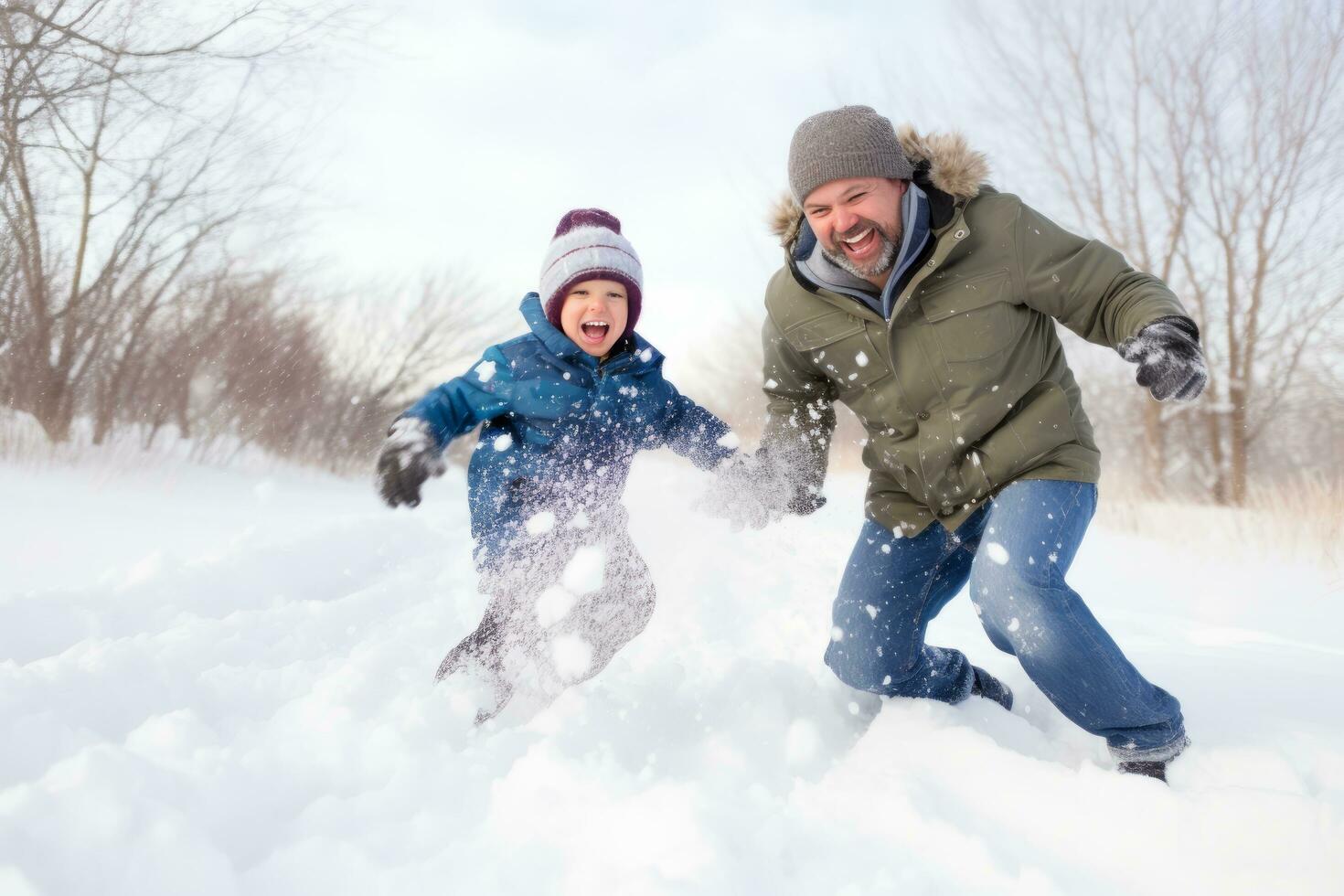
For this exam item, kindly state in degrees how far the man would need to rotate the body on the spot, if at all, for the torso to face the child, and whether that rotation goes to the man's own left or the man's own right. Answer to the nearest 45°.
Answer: approximately 45° to the man's own right

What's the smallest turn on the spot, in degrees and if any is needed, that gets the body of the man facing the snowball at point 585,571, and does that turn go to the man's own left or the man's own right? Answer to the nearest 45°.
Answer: approximately 45° to the man's own right

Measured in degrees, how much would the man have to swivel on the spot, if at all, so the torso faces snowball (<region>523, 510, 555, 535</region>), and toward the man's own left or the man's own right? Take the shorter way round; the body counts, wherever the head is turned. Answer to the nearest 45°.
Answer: approximately 45° to the man's own right

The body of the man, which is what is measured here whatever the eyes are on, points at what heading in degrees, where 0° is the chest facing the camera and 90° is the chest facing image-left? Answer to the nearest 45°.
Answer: approximately 45°

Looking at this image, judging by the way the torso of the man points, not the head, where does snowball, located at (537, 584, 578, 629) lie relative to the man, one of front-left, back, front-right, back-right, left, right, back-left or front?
front-right
